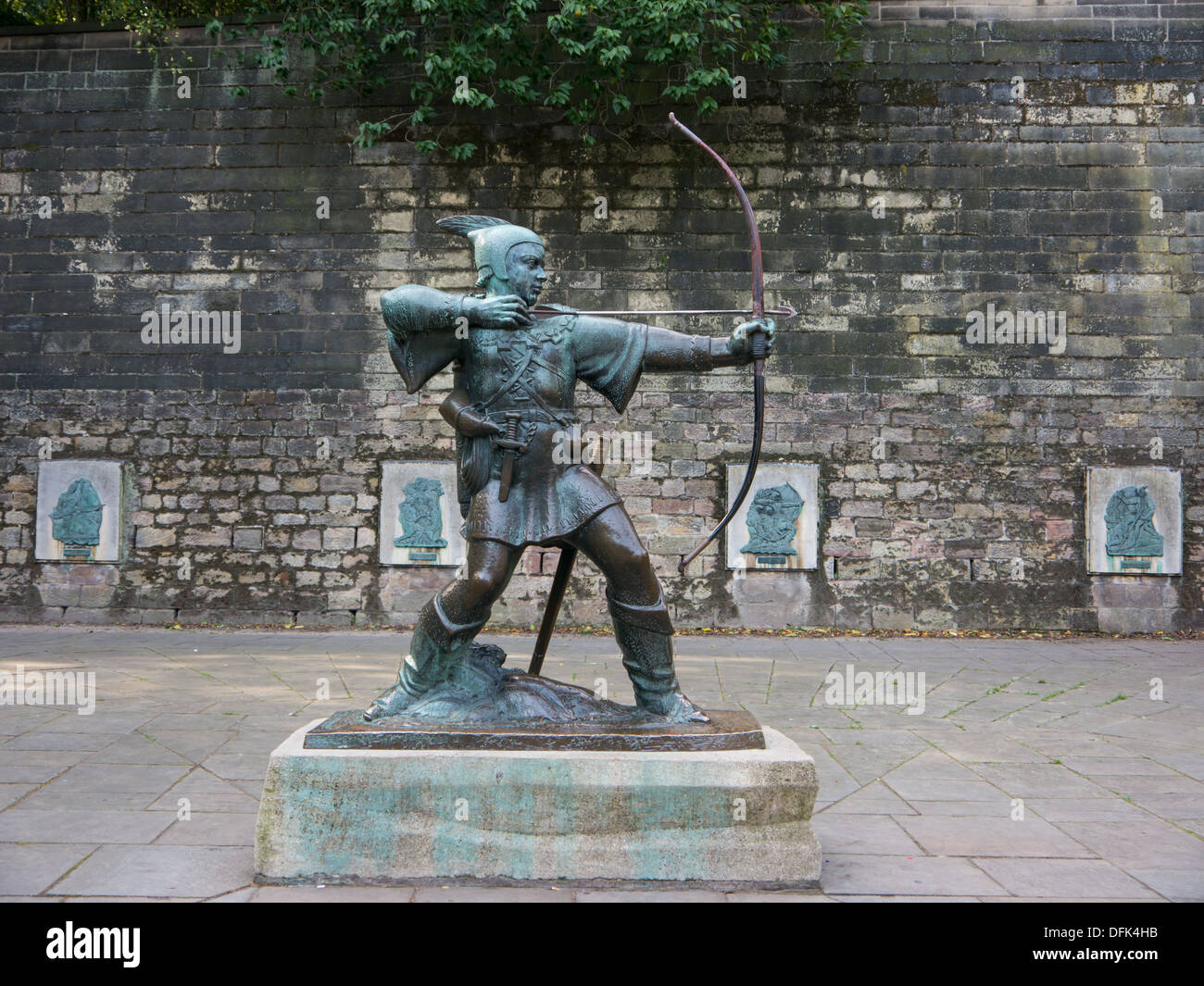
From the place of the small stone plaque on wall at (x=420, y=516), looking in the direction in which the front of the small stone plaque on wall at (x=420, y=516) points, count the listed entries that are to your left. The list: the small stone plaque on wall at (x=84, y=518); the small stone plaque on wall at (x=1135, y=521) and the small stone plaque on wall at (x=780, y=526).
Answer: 2

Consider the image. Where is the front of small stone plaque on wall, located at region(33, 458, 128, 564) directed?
toward the camera

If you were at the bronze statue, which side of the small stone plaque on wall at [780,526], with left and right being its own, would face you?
front

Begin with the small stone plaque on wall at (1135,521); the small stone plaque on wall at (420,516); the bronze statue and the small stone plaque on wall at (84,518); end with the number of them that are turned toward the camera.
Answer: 4

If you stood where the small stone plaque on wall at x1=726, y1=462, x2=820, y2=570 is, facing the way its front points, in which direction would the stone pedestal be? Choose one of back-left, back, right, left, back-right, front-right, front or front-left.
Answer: front

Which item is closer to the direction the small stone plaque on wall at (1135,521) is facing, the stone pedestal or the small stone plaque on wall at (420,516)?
the stone pedestal

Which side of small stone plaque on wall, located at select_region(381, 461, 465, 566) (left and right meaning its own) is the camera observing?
front

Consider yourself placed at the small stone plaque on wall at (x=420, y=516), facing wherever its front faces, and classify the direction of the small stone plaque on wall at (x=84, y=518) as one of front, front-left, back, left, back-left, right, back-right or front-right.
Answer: right

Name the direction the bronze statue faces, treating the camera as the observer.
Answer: facing the viewer

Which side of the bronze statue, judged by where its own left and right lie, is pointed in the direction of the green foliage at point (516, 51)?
back

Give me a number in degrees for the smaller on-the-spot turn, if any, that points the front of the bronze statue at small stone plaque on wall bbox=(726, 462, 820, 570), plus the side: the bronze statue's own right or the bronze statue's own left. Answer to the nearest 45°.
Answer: approximately 180°
